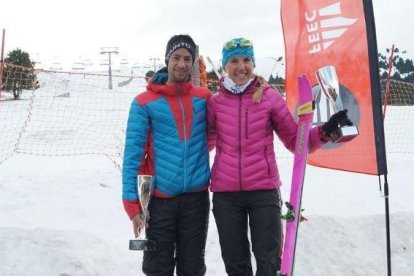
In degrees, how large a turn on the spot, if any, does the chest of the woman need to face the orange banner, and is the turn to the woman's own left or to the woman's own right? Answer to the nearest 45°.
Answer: approximately 135° to the woman's own left

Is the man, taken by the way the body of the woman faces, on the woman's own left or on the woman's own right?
on the woman's own right

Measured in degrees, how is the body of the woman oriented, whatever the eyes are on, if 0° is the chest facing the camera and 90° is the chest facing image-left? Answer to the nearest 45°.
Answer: approximately 0°

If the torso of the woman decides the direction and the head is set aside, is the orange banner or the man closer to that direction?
the man
